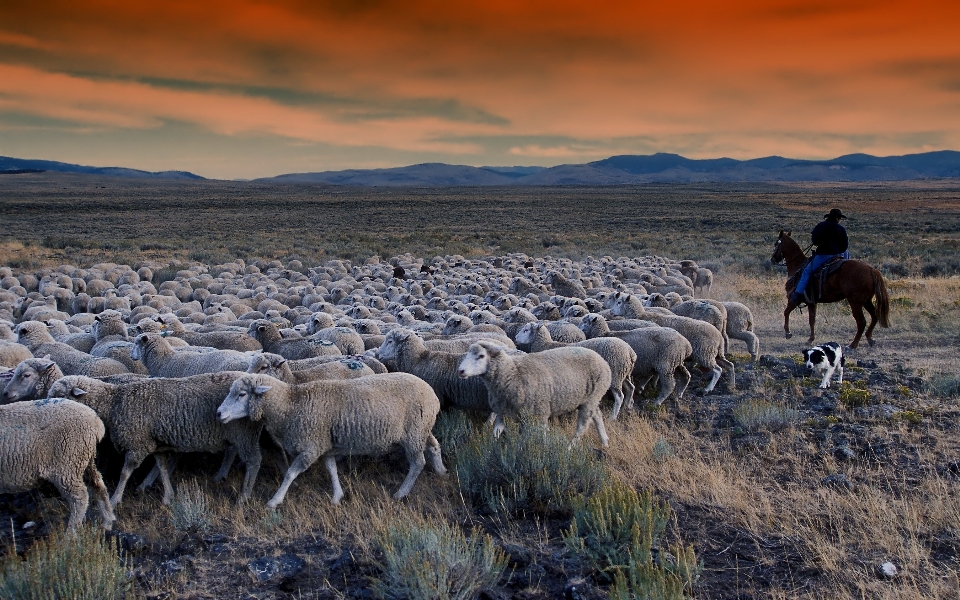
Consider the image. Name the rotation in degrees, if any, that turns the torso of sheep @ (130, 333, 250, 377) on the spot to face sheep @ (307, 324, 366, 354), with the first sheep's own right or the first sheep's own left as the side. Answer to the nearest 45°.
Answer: approximately 180°

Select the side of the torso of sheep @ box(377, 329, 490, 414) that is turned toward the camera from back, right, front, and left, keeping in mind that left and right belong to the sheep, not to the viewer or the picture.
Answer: left

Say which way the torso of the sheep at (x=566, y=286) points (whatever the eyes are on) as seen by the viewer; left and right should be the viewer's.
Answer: facing to the left of the viewer

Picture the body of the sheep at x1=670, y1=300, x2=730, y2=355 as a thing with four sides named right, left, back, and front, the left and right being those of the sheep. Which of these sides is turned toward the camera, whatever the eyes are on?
left

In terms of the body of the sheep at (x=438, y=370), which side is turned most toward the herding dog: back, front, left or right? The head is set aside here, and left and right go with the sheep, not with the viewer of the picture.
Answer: back

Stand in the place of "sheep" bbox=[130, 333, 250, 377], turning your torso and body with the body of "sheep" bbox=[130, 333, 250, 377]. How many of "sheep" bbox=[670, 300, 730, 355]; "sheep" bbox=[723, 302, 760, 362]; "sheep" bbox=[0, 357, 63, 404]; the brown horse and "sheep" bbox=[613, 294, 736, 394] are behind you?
4

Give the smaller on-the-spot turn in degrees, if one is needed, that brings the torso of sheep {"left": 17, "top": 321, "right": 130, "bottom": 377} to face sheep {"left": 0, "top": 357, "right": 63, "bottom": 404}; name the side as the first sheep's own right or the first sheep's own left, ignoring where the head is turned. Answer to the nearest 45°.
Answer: approximately 90° to the first sheep's own left

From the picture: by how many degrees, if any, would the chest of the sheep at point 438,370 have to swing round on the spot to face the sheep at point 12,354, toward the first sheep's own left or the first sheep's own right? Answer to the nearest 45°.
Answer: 0° — it already faces it

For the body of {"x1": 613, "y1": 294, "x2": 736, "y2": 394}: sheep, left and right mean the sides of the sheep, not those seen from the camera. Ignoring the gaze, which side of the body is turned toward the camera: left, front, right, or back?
left

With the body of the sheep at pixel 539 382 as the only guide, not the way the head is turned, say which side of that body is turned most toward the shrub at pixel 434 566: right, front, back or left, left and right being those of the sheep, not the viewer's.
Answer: left

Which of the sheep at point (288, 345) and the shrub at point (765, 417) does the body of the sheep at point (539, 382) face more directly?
the sheep

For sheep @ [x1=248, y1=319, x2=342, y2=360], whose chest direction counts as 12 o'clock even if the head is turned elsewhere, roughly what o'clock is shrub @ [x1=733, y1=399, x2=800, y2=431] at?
The shrub is roughly at 7 o'clock from the sheep.

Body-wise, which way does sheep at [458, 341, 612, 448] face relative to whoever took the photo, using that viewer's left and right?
facing to the left of the viewer

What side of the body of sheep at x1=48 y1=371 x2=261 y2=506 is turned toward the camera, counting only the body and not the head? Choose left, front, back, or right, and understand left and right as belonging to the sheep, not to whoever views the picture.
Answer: left

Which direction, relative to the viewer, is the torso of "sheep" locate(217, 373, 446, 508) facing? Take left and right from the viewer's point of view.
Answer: facing to the left of the viewer

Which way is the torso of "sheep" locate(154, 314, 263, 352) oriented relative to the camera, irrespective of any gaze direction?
to the viewer's left

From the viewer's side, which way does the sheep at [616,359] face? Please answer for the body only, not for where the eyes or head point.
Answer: to the viewer's left

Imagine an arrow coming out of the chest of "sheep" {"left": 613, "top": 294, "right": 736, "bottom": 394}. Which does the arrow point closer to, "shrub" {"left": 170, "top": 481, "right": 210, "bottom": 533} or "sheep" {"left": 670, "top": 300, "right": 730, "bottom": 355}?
the shrub
